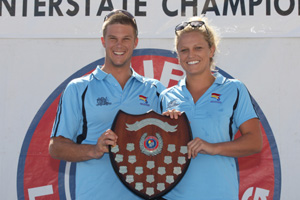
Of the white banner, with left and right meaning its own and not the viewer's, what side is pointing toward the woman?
front

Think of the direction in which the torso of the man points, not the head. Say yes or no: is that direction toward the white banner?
no

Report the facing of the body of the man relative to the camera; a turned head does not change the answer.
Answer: toward the camera

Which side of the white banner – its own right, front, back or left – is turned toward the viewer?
front

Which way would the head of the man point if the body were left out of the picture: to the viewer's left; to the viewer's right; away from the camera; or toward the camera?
toward the camera

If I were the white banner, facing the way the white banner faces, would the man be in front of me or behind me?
in front

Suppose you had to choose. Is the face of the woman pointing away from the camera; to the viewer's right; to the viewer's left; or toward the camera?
toward the camera

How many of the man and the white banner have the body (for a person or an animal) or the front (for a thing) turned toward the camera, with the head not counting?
2

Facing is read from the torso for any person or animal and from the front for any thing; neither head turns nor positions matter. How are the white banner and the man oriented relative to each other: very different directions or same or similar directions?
same or similar directions
